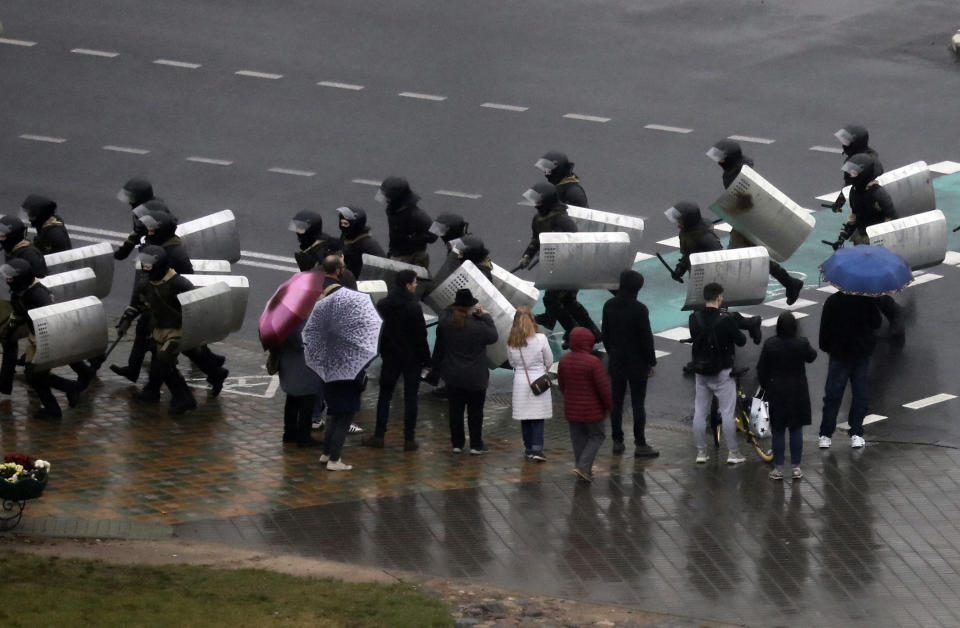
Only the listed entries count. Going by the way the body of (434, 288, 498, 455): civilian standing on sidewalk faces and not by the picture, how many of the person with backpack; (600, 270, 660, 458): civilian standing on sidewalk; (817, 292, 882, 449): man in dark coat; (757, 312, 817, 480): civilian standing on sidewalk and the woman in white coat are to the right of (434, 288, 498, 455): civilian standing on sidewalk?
5

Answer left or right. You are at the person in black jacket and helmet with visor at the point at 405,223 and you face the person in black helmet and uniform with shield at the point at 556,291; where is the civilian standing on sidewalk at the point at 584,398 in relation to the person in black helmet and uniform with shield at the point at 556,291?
right

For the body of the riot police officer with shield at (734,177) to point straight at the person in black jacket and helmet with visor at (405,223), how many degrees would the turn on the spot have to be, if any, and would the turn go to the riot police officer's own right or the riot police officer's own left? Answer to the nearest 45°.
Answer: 0° — they already face them

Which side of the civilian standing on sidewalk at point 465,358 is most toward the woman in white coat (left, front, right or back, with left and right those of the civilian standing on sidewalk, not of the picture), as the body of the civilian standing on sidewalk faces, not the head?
right

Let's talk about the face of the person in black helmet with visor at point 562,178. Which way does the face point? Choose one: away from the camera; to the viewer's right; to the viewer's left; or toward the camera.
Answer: to the viewer's left

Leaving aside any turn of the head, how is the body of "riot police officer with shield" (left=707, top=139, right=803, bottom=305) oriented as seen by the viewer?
to the viewer's left

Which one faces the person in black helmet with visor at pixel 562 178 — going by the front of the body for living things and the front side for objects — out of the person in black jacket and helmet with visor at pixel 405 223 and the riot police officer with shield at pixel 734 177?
the riot police officer with shield at pixel 734 177

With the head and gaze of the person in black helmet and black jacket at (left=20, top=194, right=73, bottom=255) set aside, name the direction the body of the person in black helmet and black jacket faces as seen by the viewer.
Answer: to the viewer's left

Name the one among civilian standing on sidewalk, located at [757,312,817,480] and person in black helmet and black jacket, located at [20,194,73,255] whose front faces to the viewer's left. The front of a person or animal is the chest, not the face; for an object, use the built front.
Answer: the person in black helmet and black jacket

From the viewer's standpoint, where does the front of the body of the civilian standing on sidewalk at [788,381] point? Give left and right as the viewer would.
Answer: facing away from the viewer

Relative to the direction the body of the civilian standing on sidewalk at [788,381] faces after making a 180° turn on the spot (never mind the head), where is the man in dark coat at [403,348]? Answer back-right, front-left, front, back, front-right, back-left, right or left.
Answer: right

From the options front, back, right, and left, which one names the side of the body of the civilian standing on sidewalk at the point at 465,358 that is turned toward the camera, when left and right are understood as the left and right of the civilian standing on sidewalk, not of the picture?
back

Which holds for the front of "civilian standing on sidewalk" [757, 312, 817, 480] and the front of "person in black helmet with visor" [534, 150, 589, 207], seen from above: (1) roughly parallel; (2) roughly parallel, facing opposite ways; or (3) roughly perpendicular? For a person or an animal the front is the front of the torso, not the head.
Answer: roughly perpendicular
